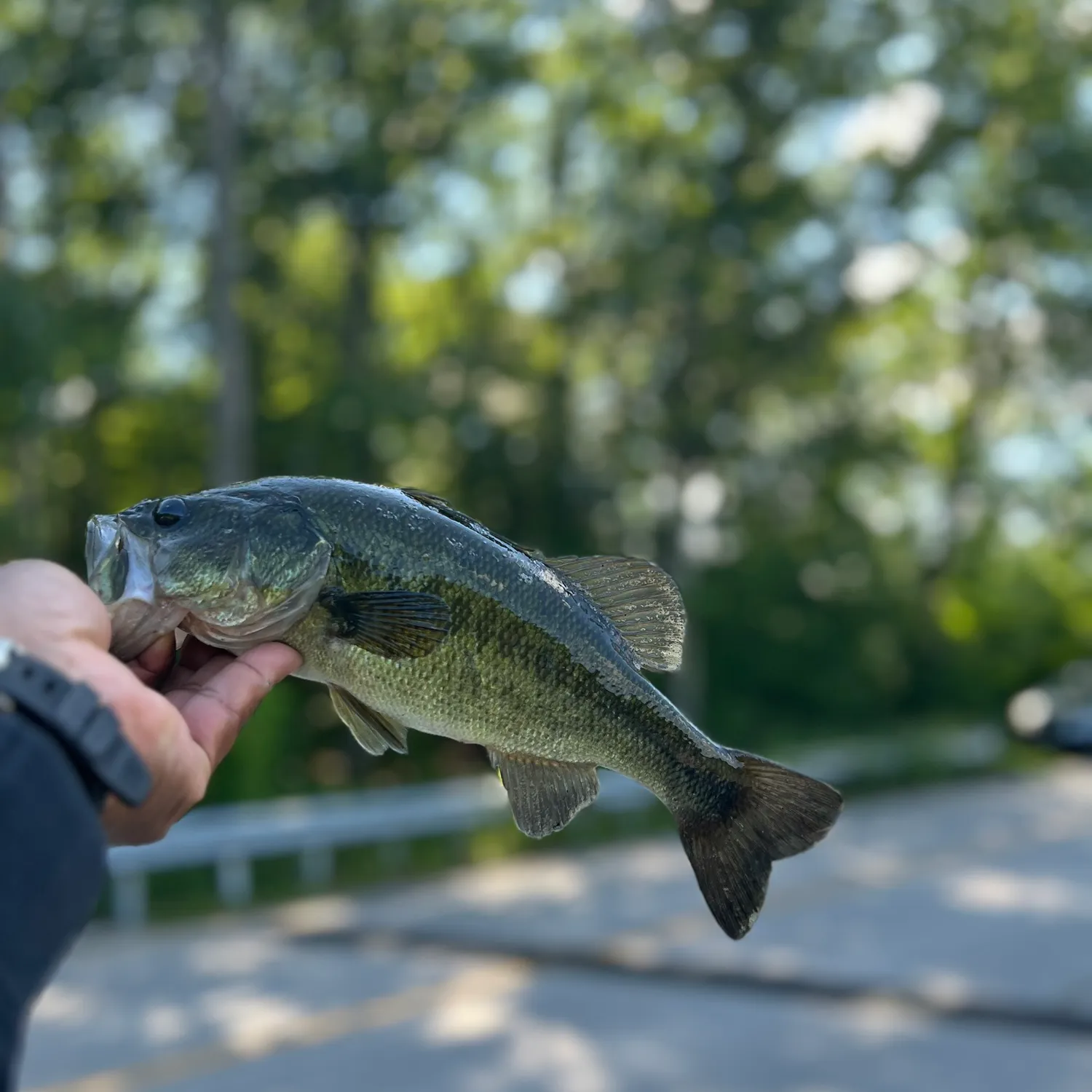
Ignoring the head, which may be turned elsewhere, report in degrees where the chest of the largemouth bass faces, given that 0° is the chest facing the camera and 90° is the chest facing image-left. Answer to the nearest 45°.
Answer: approximately 90°

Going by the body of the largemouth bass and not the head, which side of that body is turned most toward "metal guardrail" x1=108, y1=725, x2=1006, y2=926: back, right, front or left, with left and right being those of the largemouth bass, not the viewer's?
right
